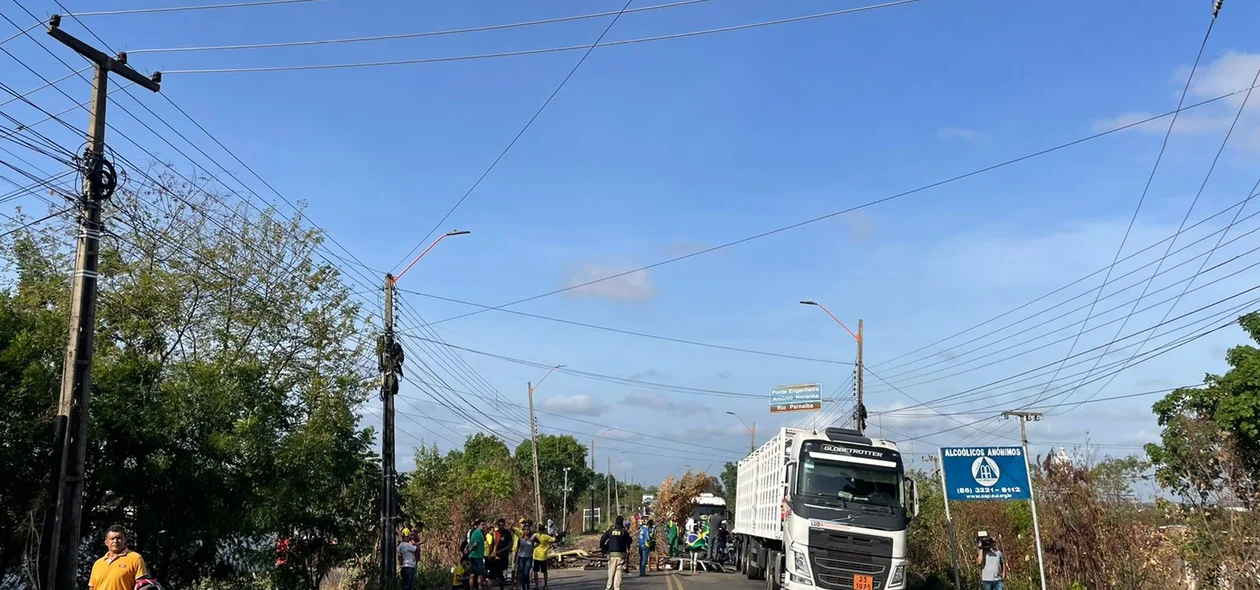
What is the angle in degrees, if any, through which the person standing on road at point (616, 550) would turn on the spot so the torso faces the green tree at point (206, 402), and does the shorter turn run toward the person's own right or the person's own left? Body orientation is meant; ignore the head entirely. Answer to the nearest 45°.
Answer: approximately 135° to the person's own left

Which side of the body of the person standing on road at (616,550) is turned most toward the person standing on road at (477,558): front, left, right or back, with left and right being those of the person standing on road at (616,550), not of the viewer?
left

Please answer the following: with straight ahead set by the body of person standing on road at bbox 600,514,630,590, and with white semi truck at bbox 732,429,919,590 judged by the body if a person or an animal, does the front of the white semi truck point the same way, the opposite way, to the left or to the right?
the opposite way

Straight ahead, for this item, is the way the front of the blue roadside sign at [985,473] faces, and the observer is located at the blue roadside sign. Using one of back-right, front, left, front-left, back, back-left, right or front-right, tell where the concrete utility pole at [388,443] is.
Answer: right

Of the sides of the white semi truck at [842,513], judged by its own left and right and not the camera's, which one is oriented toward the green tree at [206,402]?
right

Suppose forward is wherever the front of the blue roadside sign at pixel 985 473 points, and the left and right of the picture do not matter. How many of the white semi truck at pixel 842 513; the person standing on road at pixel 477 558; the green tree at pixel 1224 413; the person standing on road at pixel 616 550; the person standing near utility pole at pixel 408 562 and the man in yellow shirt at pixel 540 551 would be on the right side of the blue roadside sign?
5

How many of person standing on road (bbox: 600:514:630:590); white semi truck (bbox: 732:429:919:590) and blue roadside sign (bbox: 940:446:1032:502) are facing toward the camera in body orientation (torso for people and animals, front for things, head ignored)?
2

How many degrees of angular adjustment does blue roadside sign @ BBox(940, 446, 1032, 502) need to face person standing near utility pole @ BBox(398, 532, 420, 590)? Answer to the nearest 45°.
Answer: approximately 90° to its right

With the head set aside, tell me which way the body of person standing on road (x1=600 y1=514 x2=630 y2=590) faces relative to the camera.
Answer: away from the camera
